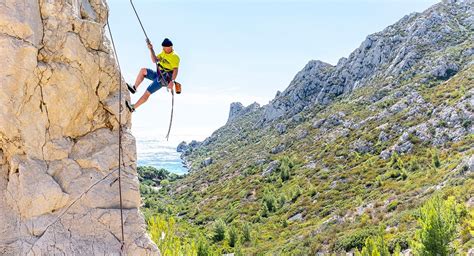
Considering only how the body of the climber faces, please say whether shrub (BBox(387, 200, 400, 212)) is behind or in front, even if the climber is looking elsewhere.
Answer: behind

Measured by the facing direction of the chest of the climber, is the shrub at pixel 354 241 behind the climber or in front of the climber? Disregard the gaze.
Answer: behind

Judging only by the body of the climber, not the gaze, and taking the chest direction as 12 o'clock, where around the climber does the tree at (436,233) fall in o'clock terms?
The tree is roughly at 6 o'clock from the climber.

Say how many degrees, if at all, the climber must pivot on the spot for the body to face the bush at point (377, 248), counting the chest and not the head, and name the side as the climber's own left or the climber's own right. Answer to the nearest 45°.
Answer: approximately 180°
